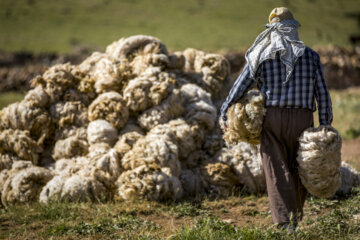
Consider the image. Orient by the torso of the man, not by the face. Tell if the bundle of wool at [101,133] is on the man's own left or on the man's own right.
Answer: on the man's own left

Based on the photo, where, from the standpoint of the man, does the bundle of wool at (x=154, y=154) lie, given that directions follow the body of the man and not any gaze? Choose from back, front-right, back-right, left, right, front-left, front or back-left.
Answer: front-left

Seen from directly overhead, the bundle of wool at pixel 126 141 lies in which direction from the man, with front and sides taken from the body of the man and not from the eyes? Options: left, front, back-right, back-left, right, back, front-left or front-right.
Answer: front-left

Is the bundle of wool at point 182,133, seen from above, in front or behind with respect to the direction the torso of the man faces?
in front

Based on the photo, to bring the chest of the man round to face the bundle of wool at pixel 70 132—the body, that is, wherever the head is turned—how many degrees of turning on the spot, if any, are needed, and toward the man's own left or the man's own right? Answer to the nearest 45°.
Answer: approximately 45° to the man's own left

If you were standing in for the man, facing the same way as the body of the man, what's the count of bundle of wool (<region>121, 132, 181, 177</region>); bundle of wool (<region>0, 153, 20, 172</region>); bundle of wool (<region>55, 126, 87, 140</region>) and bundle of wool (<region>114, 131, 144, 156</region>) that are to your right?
0

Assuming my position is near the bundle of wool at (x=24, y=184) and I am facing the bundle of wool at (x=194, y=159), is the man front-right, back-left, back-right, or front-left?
front-right

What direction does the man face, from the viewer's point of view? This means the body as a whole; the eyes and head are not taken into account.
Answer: away from the camera

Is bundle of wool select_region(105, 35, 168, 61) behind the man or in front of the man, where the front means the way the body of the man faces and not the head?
in front
